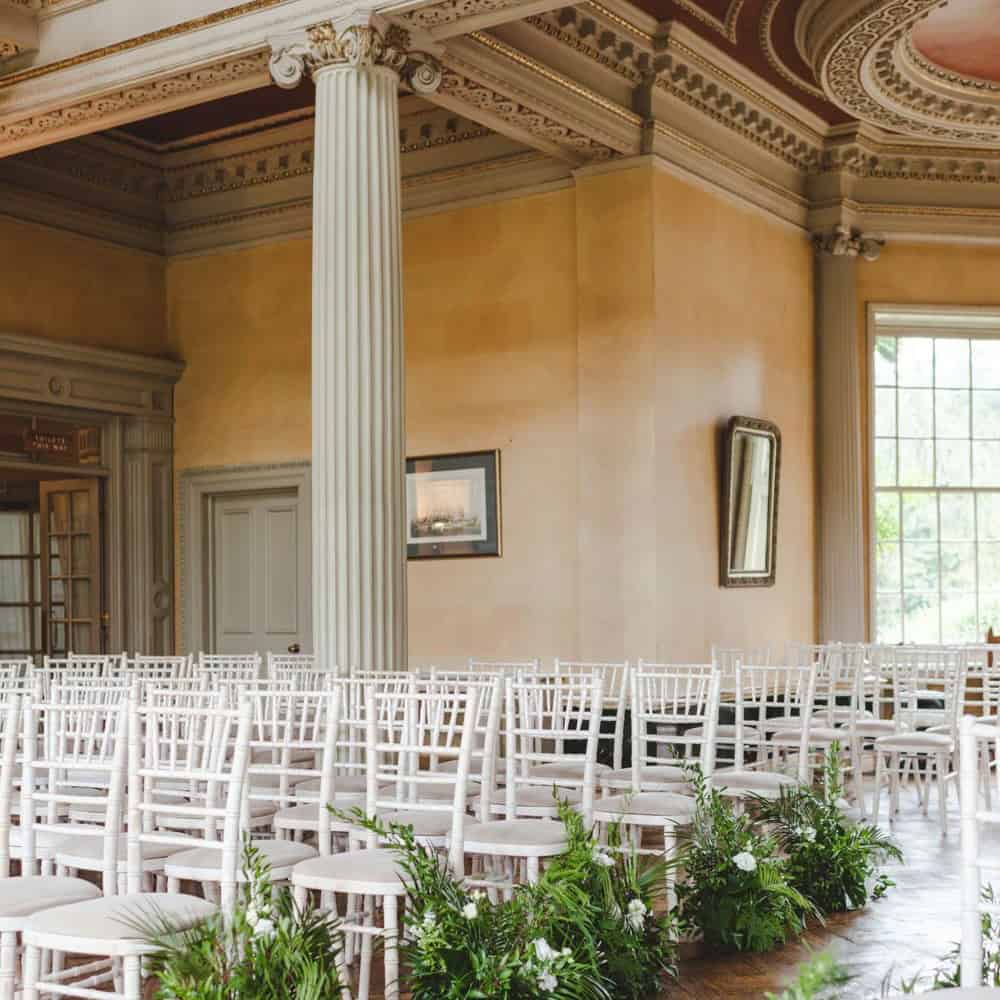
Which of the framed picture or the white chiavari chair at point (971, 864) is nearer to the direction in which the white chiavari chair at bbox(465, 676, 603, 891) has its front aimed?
the white chiavari chair

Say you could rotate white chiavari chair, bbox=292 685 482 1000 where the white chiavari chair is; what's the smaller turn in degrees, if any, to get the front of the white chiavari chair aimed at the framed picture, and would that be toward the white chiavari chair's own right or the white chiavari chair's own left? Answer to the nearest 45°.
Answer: approximately 135° to the white chiavari chair's own right

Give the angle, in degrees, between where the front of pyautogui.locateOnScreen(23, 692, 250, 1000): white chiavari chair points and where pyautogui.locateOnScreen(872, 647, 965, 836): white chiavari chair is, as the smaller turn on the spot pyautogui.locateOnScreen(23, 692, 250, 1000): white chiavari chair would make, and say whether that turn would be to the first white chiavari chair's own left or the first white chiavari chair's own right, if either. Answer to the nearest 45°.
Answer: approximately 180°

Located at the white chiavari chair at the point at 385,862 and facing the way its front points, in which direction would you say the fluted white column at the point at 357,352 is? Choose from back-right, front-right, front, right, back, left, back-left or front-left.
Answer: back-right

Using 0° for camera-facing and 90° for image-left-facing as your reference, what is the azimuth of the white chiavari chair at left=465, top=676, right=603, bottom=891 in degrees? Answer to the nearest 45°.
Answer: approximately 45°

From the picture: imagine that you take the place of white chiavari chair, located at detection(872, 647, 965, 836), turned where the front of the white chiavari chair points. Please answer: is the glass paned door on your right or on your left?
on your right

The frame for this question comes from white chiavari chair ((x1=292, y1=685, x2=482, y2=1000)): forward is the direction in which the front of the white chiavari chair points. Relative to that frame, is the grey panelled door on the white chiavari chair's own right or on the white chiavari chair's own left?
on the white chiavari chair's own right

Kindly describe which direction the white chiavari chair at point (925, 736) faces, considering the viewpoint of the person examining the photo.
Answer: facing the viewer and to the left of the viewer

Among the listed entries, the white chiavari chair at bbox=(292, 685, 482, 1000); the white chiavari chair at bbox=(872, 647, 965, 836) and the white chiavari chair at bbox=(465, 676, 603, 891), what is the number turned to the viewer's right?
0

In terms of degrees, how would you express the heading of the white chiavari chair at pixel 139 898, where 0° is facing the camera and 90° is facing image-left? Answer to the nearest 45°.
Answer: approximately 45°

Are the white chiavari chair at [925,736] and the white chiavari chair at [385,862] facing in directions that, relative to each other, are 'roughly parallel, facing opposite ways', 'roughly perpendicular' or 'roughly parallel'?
roughly parallel

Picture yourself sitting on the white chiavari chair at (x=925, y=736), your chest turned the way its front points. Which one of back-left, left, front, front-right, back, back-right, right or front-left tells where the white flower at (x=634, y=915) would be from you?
front-left

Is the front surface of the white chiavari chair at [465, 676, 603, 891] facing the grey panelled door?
no

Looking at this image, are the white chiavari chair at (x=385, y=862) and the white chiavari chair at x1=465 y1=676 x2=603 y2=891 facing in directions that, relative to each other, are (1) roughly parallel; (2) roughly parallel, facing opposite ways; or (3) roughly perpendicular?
roughly parallel

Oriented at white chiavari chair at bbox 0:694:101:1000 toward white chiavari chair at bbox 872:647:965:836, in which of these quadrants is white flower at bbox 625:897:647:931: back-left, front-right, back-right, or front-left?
front-right
